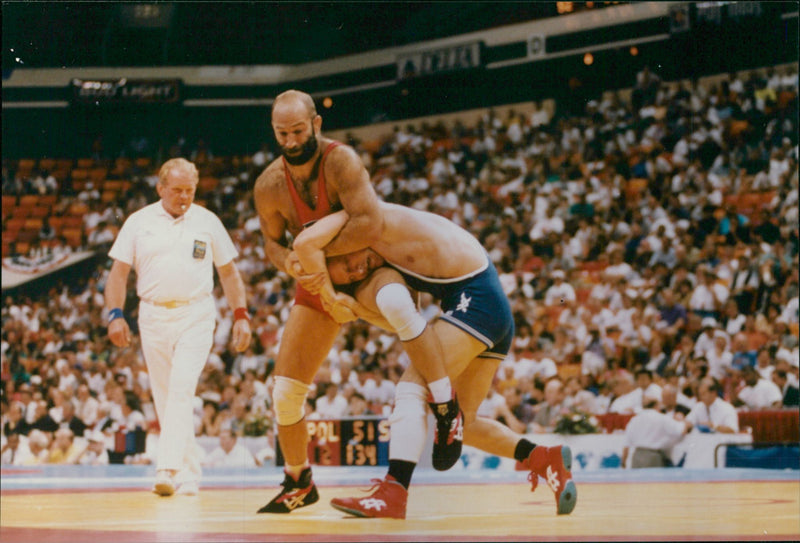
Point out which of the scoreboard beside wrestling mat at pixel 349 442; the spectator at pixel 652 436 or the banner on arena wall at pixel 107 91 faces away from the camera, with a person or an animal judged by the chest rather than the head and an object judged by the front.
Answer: the spectator

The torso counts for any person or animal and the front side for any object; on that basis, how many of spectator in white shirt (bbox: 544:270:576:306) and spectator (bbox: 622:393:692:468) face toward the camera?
1

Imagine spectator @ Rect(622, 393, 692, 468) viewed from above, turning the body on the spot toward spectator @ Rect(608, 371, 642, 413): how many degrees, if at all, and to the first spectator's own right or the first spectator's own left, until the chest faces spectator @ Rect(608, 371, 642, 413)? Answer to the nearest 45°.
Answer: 0° — they already face them

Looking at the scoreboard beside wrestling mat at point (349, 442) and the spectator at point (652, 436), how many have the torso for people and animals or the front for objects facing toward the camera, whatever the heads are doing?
1

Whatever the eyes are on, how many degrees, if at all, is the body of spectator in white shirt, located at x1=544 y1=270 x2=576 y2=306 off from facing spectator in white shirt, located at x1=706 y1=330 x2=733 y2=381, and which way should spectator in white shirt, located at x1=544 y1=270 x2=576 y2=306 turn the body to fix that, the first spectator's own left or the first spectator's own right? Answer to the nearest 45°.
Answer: approximately 45° to the first spectator's own left

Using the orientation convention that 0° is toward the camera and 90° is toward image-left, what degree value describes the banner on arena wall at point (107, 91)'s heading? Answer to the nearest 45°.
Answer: approximately 0°

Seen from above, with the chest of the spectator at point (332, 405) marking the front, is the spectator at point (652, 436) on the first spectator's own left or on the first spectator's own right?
on the first spectator's own left

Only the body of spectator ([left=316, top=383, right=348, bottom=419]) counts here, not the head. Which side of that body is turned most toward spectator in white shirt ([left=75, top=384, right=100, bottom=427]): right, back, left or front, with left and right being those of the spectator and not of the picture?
right

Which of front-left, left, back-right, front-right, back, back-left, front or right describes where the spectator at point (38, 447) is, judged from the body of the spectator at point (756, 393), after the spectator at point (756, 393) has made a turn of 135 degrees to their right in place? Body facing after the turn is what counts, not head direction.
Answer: left

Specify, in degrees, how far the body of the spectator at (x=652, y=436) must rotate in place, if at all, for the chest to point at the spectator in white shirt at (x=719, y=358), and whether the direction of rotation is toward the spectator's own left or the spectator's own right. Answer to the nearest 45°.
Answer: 0° — they already face them

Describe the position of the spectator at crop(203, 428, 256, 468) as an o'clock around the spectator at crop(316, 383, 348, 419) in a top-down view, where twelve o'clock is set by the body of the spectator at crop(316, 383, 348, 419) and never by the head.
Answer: the spectator at crop(203, 428, 256, 468) is roughly at 2 o'clock from the spectator at crop(316, 383, 348, 419).

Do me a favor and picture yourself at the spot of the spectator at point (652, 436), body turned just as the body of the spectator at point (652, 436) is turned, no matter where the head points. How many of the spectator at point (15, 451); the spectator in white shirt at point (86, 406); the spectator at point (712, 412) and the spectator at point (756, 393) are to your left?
2

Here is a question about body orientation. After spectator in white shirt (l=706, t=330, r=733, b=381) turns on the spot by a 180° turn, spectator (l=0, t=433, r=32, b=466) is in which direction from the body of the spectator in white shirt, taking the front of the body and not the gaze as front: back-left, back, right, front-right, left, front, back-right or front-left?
left

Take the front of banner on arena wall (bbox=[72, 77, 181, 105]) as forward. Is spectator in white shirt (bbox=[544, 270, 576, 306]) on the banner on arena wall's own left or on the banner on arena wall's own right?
on the banner on arena wall's own left
